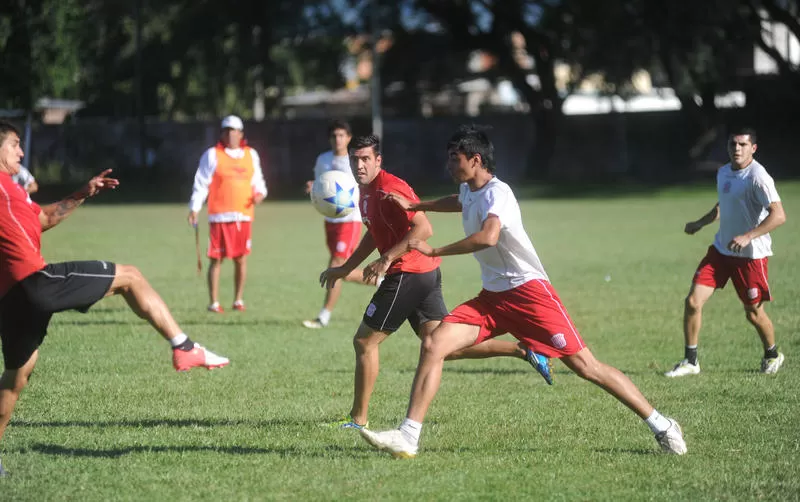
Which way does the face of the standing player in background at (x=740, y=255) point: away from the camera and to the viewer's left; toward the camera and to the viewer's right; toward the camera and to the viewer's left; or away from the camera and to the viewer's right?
toward the camera and to the viewer's left

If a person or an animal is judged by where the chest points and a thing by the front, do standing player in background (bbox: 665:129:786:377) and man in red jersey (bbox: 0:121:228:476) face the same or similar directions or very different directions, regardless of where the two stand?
very different directions

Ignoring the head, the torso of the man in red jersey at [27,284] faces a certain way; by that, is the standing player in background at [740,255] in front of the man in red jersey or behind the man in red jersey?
in front

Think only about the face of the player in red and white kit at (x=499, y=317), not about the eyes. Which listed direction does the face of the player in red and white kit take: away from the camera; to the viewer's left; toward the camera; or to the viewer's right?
to the viewer's left

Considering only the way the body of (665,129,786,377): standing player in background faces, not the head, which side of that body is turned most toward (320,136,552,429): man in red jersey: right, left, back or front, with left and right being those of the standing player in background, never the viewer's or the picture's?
front

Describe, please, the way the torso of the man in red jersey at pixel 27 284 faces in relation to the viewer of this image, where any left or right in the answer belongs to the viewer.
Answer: facing to the right of the viewer

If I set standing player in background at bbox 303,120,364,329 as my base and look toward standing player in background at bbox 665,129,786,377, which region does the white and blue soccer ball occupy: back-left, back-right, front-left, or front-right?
front-right

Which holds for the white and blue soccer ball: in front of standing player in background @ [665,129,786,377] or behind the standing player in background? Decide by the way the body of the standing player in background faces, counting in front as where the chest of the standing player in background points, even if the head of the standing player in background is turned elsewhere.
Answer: in front

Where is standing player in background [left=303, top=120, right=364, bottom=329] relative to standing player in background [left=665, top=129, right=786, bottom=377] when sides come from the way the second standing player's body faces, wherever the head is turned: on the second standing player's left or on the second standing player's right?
on the second standing player's right

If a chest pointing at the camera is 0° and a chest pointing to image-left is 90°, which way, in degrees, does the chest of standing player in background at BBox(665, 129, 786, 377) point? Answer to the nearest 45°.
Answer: approximately 45°

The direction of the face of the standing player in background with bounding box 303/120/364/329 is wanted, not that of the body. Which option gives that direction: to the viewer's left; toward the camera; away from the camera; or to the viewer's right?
toward the camera

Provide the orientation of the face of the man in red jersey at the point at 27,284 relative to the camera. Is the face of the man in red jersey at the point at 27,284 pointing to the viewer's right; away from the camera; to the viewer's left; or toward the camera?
to the viewer's right

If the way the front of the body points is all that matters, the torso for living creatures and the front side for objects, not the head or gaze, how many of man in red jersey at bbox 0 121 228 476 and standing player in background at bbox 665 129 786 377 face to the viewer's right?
1

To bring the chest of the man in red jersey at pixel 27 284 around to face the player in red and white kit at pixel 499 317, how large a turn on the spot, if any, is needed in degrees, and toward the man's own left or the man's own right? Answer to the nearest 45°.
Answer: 0° — they already face them

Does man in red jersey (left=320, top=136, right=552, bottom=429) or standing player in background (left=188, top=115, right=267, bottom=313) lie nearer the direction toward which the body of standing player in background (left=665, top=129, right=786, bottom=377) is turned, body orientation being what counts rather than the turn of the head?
the man in red jersey
